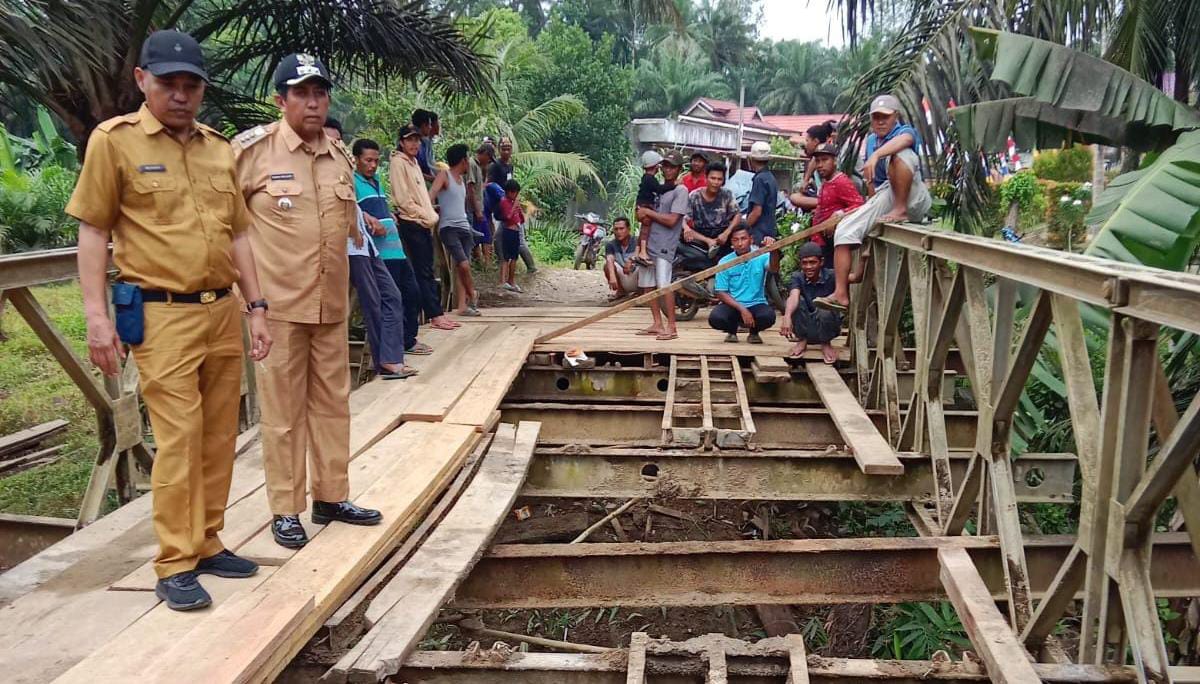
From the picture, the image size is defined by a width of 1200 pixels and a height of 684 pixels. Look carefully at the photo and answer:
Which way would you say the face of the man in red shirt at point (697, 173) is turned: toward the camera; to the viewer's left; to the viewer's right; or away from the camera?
toward the camera

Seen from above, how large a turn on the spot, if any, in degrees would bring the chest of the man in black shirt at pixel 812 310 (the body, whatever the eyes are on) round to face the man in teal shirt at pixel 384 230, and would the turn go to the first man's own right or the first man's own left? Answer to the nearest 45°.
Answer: approximately 90° to the first man's own right

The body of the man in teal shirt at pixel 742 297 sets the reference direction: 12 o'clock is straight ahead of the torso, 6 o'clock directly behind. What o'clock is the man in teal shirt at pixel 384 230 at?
the man in teal shirt at pixel 384 230 is roughly at 2 o'clock from the man in teal shirt at pixel 742 297.

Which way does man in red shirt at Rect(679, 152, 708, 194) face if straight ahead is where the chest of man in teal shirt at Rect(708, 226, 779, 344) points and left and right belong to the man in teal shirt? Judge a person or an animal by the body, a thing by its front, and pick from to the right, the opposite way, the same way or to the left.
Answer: the same way

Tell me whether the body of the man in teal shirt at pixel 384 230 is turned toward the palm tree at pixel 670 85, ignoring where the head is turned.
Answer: no

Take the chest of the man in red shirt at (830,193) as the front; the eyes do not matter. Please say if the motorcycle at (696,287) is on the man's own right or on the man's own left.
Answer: on the man's own right

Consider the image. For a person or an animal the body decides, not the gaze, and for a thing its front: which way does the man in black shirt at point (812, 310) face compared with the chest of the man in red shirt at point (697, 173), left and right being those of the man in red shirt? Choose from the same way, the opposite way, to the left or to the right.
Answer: the same way

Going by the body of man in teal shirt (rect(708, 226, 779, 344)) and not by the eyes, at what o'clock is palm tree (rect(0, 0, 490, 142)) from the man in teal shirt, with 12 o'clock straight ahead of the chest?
The palm tree is roughly at 3 o'clock from the man in teal shirt.

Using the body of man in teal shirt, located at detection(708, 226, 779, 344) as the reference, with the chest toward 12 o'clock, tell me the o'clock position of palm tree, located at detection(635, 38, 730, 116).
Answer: The palm tree is roughly at 6 o'clock from the man in teal shirt.

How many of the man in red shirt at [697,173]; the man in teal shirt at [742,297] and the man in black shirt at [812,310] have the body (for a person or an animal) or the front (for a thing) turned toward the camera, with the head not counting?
3

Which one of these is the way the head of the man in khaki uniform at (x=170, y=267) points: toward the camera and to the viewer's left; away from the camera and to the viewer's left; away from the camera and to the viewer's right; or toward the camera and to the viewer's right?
toward the camera and to the viewer's right

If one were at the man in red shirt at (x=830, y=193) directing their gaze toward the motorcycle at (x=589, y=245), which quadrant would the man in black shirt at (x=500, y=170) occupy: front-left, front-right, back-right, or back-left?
front-left

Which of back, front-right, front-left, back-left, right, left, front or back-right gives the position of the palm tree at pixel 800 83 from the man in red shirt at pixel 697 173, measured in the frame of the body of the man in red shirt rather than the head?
back

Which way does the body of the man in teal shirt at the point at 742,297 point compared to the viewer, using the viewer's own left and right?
facing the viewer

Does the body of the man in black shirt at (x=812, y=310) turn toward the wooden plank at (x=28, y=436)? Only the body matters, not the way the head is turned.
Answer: no

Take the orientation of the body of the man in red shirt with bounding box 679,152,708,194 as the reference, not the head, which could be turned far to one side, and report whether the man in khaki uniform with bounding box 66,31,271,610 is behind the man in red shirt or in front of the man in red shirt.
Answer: in front

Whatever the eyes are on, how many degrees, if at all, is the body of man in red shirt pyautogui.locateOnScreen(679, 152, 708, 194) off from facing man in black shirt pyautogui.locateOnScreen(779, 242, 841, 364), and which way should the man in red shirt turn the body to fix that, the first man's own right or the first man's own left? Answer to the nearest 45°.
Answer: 0° — they already face them

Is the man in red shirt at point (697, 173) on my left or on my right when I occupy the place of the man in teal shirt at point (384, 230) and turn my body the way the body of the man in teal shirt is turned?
on my left

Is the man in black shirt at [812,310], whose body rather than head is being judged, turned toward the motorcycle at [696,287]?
no

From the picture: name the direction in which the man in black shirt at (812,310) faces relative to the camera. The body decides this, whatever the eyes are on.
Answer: toward the camera

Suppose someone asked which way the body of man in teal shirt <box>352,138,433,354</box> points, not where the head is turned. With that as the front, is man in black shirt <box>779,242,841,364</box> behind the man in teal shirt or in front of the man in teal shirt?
in front

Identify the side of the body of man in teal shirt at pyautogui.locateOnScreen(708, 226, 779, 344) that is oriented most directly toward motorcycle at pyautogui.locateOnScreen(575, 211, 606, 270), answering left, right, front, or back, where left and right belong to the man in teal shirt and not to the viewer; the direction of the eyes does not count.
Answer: back
